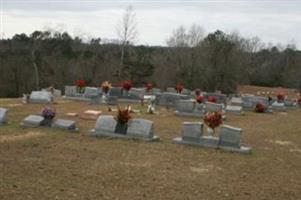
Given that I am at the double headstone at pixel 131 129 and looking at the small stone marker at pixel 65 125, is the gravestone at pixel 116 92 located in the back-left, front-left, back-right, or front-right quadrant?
front-right

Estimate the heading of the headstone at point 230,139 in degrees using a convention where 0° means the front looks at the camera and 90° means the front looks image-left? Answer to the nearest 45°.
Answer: approximately 45°

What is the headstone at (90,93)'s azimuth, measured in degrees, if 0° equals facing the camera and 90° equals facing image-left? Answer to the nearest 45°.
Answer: approximately 0°

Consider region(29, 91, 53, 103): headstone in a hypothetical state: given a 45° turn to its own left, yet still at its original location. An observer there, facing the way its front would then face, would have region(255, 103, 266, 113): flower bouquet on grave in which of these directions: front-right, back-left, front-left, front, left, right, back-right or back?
front-left

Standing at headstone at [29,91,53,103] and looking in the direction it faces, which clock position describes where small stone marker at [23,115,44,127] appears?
The small stone marker is roughly at 12 o'clock from the headstone.

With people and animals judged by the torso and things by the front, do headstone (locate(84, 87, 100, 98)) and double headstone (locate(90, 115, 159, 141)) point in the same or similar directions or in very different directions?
same or similar directions

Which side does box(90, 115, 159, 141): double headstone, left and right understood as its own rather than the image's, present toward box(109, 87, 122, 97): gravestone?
back

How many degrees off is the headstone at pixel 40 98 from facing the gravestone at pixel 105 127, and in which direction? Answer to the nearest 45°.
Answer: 0° — it already faces it

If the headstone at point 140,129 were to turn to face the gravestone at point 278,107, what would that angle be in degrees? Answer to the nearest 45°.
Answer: approximately 135° to its left

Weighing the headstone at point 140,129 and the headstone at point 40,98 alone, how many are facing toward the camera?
2

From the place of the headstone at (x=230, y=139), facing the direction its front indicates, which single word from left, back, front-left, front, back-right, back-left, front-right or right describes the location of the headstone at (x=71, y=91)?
right

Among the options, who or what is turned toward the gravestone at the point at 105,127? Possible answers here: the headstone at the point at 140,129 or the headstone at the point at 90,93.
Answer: the headstone at the point at 90,93

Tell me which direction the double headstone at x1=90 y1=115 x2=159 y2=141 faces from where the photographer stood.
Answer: facing the viewer

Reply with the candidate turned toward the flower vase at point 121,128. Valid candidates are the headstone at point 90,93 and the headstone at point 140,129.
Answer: the headstone at point 90,93

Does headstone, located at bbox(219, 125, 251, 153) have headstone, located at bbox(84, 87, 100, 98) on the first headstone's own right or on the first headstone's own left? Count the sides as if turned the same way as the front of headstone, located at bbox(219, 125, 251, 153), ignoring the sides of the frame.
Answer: on the first headstone's own right
